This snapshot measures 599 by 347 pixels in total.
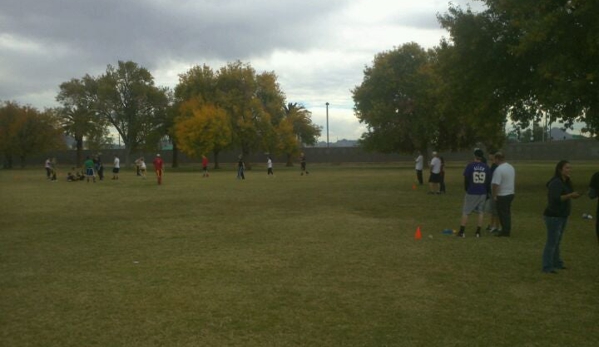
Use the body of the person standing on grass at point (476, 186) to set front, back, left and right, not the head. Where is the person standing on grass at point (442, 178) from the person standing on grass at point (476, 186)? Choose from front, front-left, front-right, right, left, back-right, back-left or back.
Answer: front

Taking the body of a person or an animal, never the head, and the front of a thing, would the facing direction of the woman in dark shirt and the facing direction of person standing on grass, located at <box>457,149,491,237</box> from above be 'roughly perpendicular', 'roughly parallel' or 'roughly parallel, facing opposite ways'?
roughly perpendicular

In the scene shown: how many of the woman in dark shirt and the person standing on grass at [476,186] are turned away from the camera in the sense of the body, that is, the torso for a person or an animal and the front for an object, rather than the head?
1

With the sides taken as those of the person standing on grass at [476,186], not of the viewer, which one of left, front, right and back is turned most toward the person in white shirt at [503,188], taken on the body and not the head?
right

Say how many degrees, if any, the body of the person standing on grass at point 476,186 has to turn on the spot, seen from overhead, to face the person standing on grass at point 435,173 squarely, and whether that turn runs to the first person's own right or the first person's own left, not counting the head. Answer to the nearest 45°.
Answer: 0° — they already face them

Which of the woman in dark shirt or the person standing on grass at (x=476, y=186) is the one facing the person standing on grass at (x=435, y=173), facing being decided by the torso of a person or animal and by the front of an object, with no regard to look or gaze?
the person standing on grass at (x=476, y=186)

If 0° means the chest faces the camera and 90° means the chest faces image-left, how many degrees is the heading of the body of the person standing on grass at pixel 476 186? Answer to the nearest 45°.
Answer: approximately 180°

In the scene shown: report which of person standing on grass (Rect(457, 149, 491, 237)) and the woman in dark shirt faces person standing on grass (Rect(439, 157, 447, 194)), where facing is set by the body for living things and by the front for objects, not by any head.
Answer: person standing on grass (Rect(457, 149, 491, 237))

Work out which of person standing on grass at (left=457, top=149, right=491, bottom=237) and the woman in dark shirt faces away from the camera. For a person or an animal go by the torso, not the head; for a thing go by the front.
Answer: the person standing on grass
